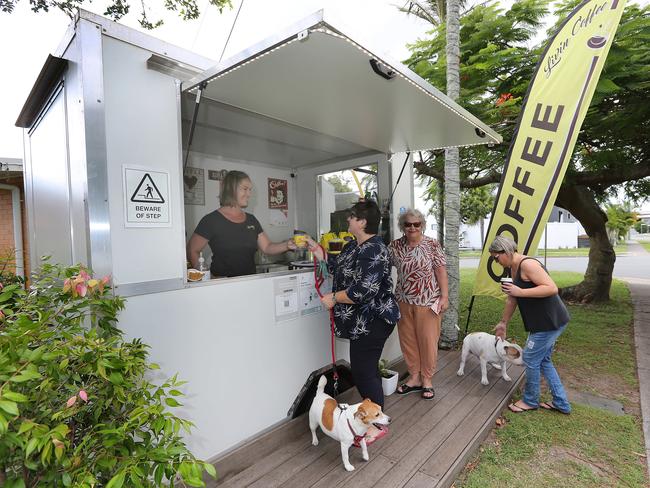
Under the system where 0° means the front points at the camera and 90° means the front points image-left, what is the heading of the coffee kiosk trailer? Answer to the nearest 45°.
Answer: approximately 315°

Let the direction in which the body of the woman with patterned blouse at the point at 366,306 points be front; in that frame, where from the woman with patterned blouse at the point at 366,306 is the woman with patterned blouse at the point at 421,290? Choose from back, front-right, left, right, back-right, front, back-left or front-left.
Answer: back-right

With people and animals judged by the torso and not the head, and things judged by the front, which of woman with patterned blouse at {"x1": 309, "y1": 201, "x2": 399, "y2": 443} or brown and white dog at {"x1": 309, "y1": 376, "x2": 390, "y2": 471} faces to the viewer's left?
the woman with patterned blouse

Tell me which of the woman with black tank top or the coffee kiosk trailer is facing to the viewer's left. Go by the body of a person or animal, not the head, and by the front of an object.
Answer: the woman with black tank top

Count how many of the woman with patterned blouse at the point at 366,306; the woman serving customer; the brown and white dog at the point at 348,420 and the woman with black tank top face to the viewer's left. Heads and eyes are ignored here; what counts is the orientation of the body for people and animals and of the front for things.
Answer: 2

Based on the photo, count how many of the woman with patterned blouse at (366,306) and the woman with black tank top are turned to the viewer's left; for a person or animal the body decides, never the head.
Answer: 2

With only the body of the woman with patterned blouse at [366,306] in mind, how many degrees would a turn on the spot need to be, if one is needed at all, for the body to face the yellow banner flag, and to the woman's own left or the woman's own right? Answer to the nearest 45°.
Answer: approximately 135° to the woman's own right

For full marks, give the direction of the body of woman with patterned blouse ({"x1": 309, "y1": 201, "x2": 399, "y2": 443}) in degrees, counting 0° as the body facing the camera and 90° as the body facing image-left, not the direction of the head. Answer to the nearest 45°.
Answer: approximately 90°
